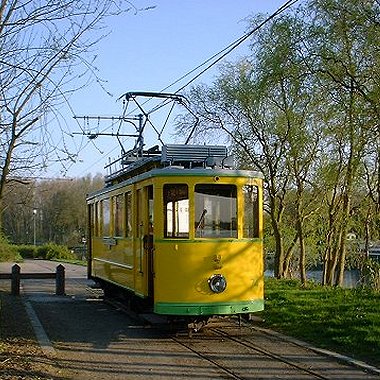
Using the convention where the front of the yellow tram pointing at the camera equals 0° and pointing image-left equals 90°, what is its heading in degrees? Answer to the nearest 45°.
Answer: approximately 315°

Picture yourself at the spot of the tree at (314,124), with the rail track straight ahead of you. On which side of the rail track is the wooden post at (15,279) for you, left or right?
right

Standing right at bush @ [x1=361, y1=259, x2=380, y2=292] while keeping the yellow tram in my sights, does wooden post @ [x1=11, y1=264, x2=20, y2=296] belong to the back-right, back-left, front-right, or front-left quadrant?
front-right

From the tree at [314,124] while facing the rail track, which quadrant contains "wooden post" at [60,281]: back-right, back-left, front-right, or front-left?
front-right

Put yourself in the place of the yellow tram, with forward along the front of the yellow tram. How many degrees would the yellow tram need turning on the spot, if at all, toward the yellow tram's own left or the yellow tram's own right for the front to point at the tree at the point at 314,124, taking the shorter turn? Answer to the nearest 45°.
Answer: approximately 135° to the yellow tram's own left

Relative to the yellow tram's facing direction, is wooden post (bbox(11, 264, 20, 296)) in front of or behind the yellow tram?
behind

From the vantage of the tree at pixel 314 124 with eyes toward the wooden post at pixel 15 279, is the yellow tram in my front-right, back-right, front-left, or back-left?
front-left

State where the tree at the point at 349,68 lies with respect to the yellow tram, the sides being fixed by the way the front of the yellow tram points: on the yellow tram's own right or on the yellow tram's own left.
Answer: on the yellow tram's own left

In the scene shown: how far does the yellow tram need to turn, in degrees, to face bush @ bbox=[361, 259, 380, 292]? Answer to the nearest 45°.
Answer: approximately 90° to its left
